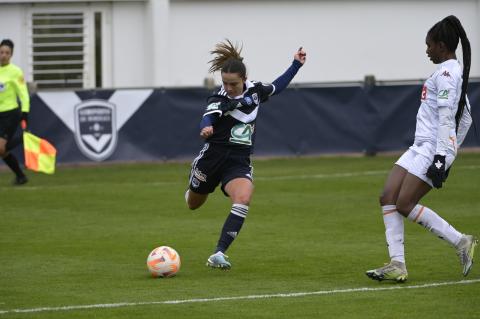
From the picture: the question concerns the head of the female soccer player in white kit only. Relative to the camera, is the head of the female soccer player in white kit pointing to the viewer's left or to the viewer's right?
to the viewer's left

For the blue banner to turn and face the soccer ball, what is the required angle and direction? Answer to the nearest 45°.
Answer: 0° — it already faces it

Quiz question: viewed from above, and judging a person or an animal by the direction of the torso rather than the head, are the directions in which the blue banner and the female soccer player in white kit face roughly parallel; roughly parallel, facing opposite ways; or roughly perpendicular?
roughly perpendicular

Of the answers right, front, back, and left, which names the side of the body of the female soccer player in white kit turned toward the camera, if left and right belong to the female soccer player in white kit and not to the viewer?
left

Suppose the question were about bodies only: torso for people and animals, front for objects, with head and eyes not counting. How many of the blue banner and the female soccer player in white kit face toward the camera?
1

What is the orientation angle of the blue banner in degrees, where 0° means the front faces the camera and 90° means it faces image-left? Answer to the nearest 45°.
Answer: approximately 0°

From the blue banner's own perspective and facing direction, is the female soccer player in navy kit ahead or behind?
ahead

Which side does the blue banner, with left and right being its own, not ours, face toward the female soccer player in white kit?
front

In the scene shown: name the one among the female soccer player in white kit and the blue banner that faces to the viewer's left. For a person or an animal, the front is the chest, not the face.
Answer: the female soccer player in white kit

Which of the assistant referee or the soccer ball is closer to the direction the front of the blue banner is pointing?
the soccer ball

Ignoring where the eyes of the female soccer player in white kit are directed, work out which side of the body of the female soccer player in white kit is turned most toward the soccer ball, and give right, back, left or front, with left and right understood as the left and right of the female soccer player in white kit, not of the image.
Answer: front

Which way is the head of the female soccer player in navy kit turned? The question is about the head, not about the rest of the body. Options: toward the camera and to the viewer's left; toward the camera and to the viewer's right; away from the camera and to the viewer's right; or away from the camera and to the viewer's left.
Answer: toward the camera and to the viewer's left

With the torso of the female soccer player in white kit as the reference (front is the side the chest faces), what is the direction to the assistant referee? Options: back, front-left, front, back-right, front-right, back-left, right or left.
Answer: front-right
